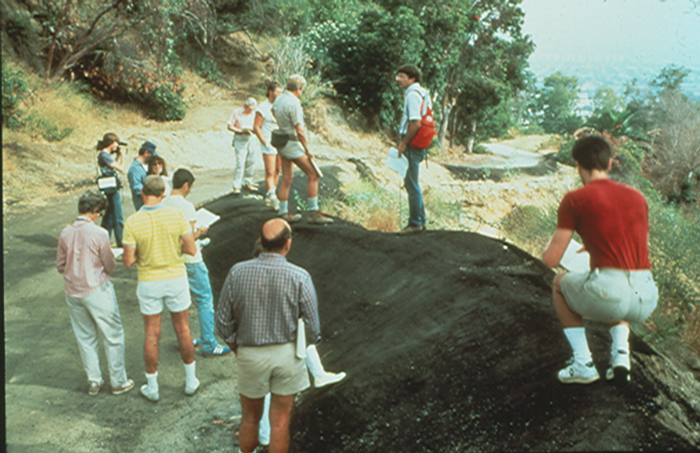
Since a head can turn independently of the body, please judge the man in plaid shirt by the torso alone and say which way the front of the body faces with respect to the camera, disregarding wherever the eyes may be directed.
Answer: away from the camera

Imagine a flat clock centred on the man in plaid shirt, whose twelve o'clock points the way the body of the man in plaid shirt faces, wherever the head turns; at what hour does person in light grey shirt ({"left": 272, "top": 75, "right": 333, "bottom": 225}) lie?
The person in light grey shirt is roughly at 12 o'clock from the man in plaid shirt.

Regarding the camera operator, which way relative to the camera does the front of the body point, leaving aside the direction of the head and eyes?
to the viewer's right

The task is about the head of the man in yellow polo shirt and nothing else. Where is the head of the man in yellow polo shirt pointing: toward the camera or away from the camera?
away from the camera

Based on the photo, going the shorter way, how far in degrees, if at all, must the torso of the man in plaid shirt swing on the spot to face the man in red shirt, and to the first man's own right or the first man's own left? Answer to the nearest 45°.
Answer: approximately 90° to the first man's own right

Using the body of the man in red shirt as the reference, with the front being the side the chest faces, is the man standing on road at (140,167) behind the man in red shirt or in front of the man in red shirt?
in front

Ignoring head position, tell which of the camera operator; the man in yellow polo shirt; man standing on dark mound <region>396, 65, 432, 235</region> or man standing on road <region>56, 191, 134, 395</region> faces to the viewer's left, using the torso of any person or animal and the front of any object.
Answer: man standing on dark mound <region>396, 65, 432, 235</region>

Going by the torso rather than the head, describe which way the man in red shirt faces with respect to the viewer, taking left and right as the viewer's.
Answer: facing away from the viewer and to the left of the viewer

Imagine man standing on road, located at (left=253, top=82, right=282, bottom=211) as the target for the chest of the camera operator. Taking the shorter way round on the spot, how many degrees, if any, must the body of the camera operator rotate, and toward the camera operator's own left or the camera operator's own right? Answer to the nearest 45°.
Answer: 0° — they already face them

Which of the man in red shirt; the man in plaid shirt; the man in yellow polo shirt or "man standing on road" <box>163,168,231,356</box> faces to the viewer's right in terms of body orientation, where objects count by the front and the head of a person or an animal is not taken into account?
the man standing on road

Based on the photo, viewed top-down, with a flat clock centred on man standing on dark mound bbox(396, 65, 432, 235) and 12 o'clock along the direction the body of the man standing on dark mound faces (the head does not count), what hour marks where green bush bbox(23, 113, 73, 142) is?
The green bush is roughly at 1 o'clock from the man standing on dark mound.

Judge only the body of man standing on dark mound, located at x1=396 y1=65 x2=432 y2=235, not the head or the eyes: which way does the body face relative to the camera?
to the viewer's left

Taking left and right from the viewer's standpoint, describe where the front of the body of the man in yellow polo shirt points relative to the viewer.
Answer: facing away from the viewer

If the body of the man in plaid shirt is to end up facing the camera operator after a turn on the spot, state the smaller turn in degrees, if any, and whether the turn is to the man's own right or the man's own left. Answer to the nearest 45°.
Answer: approximately 45° to the man's own left

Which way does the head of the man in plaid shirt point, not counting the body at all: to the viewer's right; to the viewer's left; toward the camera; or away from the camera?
away from the camera
